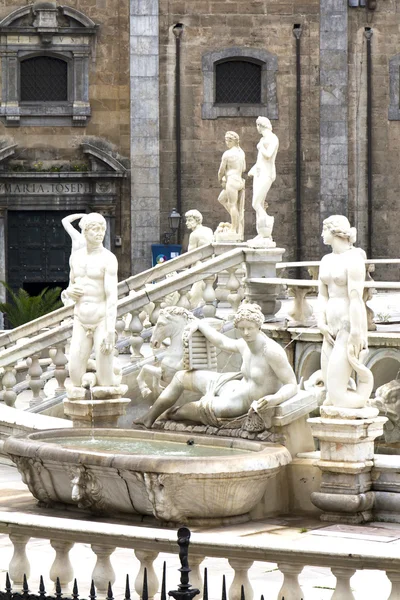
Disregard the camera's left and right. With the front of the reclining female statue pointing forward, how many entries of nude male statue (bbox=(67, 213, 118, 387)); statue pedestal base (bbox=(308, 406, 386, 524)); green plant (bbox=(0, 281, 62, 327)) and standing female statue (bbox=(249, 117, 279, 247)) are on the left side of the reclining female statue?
1

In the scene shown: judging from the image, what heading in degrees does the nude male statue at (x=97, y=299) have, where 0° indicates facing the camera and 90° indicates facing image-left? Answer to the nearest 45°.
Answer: approximately 0°

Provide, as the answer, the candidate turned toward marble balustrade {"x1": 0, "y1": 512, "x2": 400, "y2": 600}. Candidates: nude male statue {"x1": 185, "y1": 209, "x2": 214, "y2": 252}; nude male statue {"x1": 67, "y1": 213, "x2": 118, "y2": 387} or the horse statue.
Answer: nude male statue {"x1": 67, "y1": 213, "x2": 118, "y2": 387}

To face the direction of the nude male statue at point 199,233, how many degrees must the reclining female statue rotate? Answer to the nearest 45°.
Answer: approximately 135° to its right

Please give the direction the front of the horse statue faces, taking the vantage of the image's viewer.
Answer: facing to the left of the viewer

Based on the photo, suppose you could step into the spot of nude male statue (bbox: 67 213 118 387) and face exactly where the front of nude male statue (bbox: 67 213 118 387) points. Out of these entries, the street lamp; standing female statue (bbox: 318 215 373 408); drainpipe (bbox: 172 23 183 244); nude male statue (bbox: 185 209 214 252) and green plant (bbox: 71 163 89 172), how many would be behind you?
4

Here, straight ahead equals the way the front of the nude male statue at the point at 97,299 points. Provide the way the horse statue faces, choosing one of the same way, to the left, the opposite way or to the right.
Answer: to the right

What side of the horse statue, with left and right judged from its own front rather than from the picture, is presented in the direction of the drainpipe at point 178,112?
right

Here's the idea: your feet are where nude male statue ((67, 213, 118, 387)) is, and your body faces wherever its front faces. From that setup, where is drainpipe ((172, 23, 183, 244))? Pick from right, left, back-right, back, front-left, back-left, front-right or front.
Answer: back
